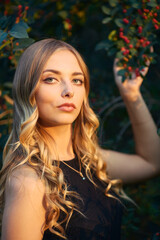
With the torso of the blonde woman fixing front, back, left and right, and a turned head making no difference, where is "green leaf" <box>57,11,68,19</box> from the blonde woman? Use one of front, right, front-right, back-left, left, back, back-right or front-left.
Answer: back-left

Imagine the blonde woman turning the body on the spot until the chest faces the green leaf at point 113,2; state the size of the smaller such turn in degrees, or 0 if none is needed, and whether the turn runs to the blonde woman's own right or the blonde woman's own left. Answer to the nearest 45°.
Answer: approximately 135° to the blonde woman's own left

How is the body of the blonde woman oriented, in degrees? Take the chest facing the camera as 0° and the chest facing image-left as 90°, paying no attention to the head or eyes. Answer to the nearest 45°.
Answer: approximately 315°
